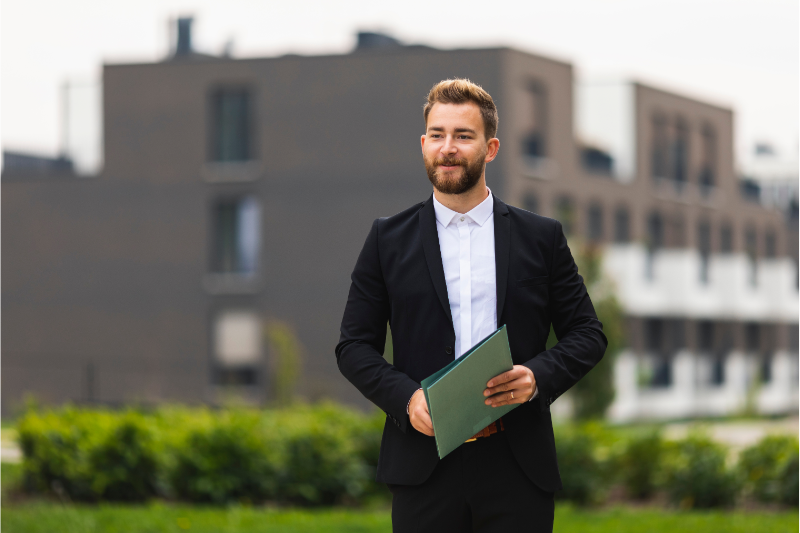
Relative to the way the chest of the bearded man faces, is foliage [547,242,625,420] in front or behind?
behind

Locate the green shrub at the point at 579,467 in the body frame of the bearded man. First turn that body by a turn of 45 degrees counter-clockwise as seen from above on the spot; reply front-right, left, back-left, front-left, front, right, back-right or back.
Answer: back-left

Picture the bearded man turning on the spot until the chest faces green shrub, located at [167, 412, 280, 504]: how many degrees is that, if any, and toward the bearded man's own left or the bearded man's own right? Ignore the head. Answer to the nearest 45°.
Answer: approximately 180°

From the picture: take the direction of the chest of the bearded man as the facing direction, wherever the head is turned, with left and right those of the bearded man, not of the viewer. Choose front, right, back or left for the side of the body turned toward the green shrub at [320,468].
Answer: back

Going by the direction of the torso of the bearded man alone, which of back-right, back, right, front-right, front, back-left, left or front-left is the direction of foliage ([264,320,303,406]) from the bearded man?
back

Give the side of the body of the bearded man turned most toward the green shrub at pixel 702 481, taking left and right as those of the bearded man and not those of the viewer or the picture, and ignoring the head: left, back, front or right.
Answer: back

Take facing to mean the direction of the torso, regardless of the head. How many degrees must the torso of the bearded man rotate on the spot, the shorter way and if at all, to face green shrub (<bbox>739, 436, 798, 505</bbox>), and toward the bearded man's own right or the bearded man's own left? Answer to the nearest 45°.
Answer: approximately 180°

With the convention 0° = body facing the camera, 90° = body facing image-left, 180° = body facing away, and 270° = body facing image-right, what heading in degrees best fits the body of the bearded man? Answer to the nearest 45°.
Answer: approximately 0°
